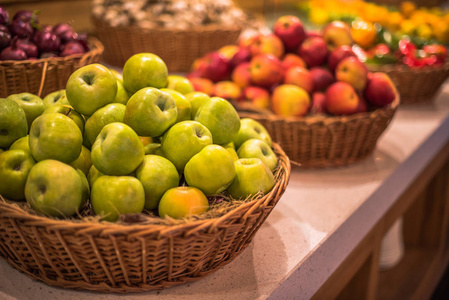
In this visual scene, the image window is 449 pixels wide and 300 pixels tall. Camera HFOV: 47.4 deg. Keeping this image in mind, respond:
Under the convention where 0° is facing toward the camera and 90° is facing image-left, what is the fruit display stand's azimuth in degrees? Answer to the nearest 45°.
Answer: approximately 315°

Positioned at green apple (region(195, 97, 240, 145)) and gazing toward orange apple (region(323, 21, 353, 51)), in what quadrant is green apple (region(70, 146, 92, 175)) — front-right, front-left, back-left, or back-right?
back-left
